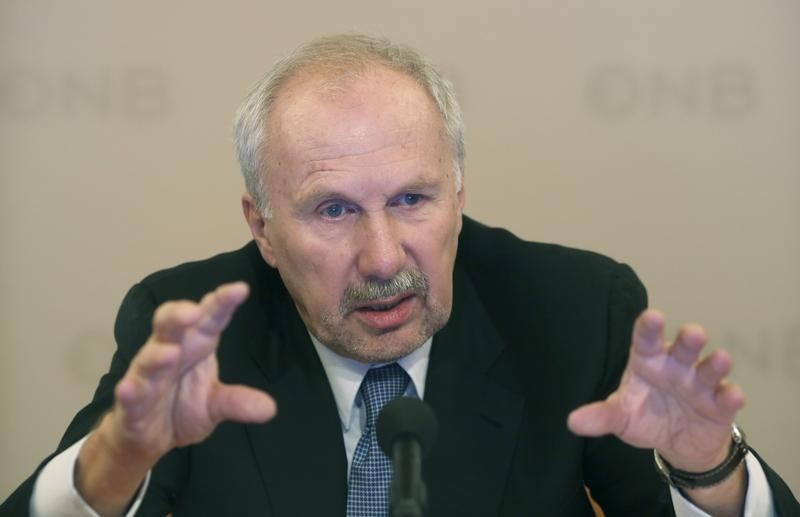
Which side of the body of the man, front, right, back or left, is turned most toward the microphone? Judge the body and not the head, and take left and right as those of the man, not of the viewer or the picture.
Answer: front

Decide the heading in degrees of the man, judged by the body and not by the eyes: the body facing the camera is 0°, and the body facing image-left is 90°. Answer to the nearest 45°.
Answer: approximately 0°
